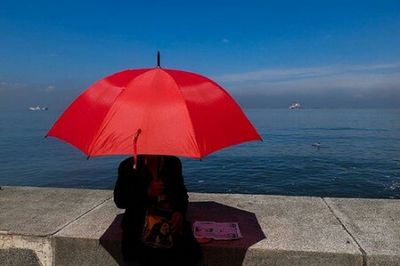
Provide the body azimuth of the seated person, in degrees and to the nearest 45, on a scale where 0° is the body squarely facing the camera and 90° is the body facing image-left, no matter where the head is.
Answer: approximately 0°
